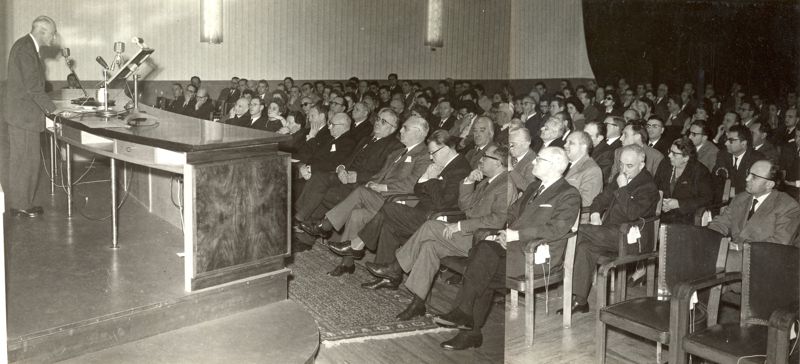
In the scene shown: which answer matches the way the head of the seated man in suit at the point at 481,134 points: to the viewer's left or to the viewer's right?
to the viewer's left

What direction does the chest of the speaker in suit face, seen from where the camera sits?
to the viewer's right

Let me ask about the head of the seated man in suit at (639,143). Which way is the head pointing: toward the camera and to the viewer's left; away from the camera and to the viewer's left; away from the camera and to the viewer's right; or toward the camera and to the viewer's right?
toward the camera and to the viewer's left

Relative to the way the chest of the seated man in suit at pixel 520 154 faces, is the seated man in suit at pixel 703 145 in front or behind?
behind

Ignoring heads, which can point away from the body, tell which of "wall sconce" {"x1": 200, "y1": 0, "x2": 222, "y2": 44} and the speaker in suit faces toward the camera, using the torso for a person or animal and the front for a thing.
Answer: the wall sconce

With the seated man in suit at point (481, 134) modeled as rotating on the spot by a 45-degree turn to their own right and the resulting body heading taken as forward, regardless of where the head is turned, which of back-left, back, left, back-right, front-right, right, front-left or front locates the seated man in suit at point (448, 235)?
left

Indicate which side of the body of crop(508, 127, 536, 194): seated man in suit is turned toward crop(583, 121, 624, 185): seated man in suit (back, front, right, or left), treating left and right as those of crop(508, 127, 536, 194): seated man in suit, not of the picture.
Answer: back

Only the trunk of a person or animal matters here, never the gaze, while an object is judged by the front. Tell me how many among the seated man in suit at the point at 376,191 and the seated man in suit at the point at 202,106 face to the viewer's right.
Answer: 0

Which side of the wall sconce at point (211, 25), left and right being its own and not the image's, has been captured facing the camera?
front

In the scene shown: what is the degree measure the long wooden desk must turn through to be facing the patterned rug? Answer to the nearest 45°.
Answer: approximately 180°

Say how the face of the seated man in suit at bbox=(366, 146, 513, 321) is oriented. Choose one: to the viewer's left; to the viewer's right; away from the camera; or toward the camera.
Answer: to the viewer's left

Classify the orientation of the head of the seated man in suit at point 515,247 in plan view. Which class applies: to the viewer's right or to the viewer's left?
to the viewer's left

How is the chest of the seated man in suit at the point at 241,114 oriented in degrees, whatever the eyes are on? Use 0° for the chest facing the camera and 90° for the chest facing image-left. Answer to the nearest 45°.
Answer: approximately 45°

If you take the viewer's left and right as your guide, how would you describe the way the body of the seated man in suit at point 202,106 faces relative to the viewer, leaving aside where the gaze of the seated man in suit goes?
facing the viewer and to the left of the viewer

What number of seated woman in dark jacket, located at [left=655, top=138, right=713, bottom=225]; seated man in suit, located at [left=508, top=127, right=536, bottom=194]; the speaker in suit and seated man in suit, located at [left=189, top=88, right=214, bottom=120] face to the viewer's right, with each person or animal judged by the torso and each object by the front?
1

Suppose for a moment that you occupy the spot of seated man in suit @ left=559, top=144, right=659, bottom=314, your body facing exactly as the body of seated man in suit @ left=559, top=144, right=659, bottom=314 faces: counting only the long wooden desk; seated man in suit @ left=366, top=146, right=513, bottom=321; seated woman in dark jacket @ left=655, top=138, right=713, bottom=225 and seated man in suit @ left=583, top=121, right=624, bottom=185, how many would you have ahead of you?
2

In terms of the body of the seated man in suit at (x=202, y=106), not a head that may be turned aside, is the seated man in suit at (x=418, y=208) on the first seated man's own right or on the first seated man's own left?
on the first seated man's own left

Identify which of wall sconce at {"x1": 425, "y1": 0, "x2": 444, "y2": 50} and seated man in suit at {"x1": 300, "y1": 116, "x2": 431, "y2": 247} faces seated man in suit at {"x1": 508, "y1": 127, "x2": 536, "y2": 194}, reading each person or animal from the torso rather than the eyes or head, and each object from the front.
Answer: the wall sconce
